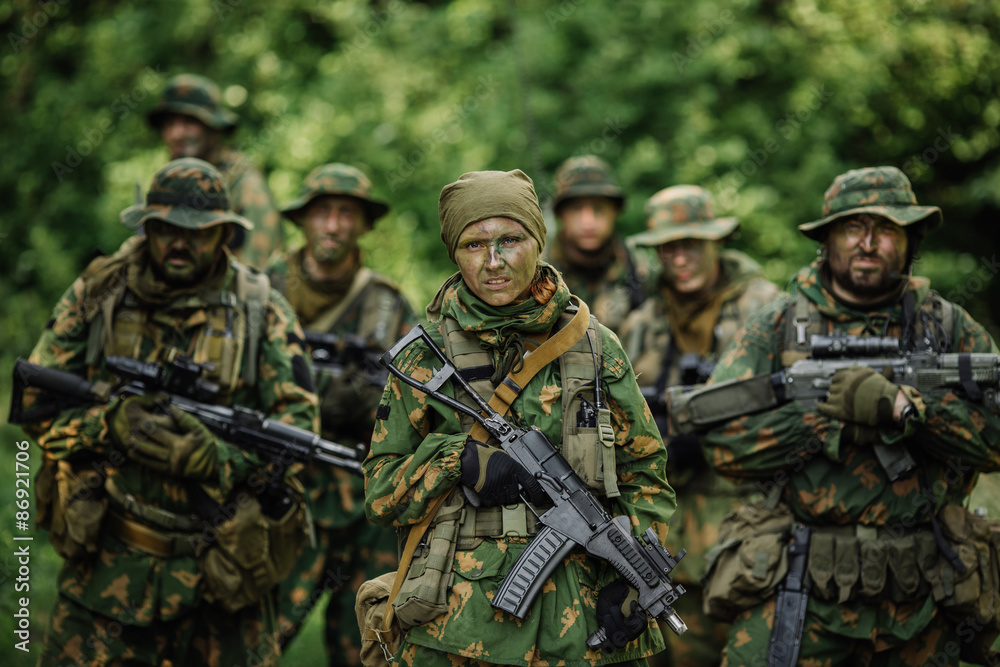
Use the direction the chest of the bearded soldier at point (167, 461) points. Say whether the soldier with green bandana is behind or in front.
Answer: in front

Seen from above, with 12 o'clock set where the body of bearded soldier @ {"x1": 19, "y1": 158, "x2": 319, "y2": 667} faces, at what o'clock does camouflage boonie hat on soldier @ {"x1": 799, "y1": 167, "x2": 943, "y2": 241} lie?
The camouflage boonie hat on soldier is roughly at 10 o'clock from the bearded soldier.

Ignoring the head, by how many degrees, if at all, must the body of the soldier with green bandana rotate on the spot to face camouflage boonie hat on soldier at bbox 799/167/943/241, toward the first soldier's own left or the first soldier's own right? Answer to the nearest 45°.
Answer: approximately 135° to the first soldier's own left

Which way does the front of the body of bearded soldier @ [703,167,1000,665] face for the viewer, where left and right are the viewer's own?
facing the viewer

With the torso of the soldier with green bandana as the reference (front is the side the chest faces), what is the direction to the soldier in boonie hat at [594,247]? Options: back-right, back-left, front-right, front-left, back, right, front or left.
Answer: back

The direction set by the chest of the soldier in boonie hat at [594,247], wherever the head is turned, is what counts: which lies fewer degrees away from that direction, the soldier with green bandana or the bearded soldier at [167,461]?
the soldier with green bandana

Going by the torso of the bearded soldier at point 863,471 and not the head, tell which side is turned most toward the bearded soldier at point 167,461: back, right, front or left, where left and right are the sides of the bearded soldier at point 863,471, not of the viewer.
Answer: right

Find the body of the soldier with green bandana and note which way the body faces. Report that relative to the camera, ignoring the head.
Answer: toward the camera

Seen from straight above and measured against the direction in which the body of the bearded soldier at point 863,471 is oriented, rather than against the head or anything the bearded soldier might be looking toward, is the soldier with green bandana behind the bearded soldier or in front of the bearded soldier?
in front
